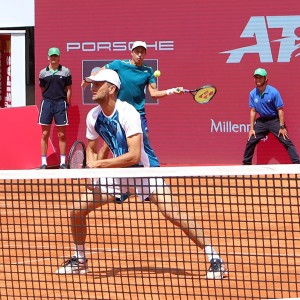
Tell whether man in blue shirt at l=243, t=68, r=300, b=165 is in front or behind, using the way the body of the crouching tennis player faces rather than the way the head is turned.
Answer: behind

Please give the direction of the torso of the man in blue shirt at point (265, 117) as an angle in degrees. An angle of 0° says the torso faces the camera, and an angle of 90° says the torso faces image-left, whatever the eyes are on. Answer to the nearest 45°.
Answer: approximately 0°

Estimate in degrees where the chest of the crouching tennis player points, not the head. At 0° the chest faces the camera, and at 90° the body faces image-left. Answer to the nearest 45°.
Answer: approximately 45°
